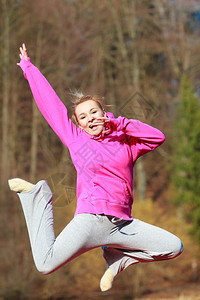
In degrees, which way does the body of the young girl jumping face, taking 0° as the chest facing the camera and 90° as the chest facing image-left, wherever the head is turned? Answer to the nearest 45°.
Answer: approximately 0°

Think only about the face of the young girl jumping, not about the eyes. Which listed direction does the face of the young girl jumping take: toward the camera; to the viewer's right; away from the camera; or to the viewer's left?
toward the camera

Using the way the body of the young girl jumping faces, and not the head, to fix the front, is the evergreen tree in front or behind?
behind
